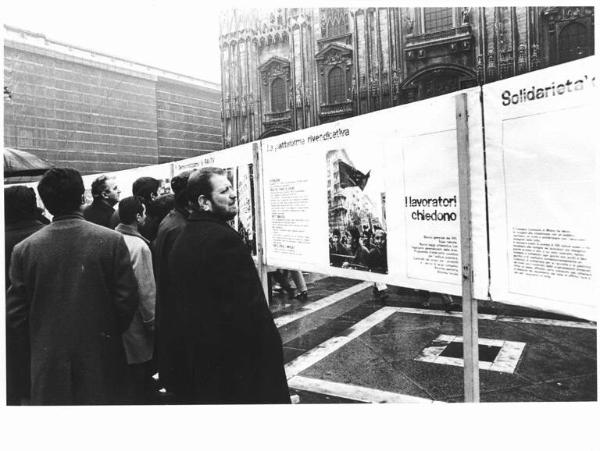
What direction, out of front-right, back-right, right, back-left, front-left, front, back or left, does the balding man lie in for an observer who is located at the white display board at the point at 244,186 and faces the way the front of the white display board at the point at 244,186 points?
front-left

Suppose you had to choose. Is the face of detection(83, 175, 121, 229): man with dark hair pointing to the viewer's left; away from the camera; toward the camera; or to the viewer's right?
to the viewer's right

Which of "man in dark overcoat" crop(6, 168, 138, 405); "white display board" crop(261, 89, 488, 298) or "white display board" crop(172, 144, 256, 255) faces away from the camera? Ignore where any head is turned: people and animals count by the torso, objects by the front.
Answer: the man in dark overcoat

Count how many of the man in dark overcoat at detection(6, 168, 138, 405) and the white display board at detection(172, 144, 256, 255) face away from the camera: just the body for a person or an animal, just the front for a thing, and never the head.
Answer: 1

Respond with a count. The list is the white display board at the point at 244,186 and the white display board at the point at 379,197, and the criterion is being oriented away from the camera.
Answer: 0

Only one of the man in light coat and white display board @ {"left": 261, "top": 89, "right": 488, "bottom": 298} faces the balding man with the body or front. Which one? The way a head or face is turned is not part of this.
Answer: the white display board

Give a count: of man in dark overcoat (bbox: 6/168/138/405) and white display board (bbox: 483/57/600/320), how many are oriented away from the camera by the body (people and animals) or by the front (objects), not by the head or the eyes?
1

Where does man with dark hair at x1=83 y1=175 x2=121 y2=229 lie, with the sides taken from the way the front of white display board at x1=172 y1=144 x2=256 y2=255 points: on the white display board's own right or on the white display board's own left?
on the white display board's own right

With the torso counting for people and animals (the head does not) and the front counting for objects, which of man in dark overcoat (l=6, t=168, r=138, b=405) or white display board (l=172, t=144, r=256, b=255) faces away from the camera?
the man in dark overcoat

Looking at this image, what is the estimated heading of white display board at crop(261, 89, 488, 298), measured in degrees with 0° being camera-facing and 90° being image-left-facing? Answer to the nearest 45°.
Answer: approximately 45°

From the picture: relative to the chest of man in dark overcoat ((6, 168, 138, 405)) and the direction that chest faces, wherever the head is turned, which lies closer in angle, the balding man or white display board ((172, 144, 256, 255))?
the white display board

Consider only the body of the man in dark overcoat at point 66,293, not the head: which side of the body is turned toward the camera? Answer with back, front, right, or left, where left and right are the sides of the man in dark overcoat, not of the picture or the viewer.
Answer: back

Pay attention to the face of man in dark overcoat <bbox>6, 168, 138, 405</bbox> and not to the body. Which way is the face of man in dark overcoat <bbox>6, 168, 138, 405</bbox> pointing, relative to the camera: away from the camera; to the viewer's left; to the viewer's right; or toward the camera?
away from the camera
